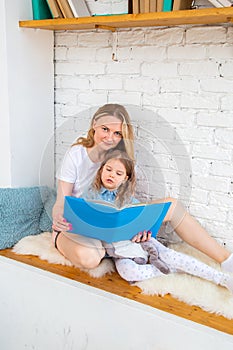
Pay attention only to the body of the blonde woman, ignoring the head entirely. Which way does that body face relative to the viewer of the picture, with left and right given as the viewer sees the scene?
facing the viewer and to the right of the viewer
